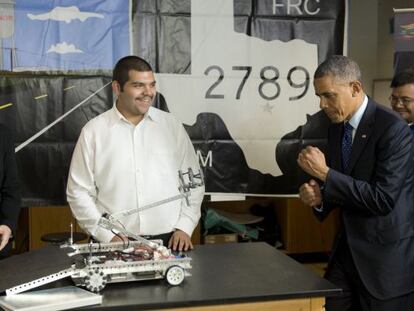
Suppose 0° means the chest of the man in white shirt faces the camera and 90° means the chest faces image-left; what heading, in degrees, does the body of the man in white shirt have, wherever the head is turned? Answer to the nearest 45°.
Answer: approximately 0°

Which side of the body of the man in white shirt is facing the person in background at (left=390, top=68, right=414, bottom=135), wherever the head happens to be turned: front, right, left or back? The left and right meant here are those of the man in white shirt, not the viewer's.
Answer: left

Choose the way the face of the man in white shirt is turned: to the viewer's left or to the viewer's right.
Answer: to the viewer's right
